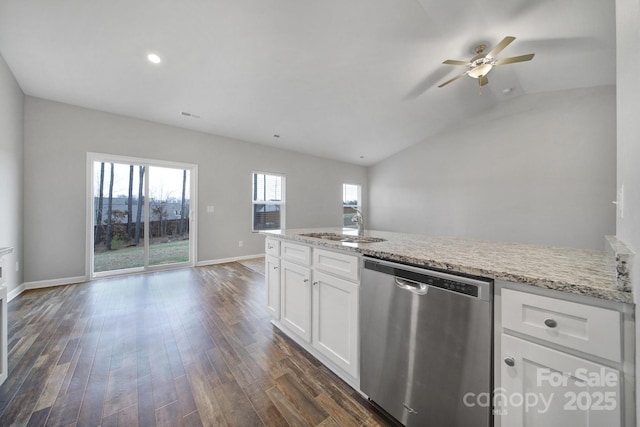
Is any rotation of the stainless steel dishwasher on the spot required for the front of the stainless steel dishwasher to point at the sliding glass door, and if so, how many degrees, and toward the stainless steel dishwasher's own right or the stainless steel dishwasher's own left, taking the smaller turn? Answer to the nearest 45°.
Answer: approximately 45° to the stainless steel dishwasher's own right

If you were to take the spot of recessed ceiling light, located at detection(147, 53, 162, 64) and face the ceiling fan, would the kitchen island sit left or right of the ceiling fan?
right

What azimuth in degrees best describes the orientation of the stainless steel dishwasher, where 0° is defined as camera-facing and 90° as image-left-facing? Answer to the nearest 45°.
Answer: approximately 45°

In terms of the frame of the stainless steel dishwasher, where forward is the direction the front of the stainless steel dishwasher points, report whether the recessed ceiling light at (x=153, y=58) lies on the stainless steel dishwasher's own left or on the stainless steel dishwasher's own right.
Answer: on the stainless steel dishwasher's own right

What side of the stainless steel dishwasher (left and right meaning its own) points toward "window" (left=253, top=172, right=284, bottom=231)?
right
